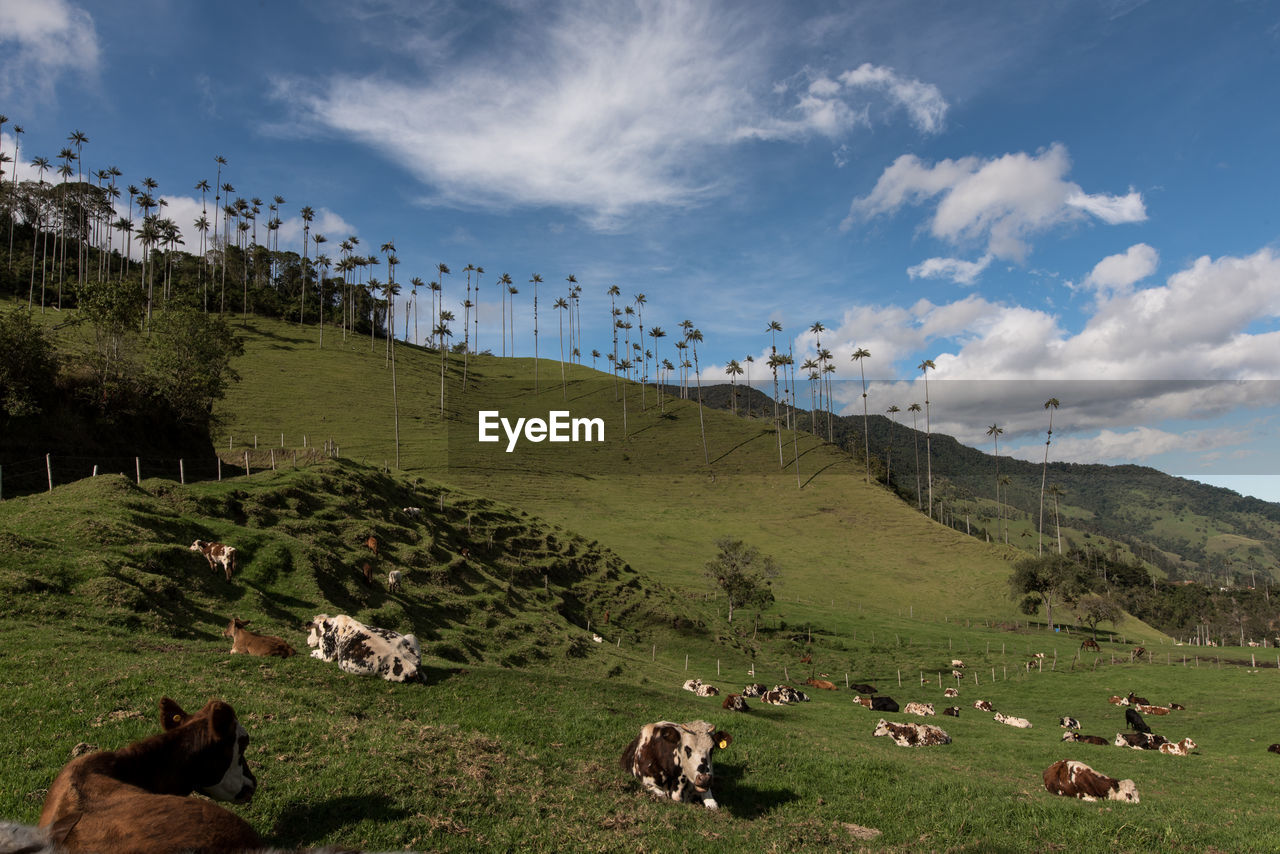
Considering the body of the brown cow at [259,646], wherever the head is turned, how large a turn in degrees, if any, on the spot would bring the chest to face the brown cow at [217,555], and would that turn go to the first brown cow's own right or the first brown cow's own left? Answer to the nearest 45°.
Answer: approximately 90° to the first brown cow's own right

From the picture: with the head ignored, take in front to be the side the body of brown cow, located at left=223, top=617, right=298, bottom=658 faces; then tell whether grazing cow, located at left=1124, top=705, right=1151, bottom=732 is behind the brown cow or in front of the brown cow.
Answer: behind

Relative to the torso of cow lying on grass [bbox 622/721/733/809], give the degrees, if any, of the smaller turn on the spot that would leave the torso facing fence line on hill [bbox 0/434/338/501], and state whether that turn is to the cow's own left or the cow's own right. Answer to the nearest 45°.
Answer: approximately 180°

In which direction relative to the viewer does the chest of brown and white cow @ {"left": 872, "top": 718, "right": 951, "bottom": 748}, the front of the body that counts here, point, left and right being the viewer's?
facing to the left of the viewer

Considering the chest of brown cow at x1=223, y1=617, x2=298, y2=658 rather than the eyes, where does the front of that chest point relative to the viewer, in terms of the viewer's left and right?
facing to the left of the viewer

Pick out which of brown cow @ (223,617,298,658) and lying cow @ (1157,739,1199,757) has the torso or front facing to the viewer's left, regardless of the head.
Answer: the brown cow

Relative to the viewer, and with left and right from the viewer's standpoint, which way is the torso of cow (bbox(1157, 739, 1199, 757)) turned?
facing to the right of the viewer
